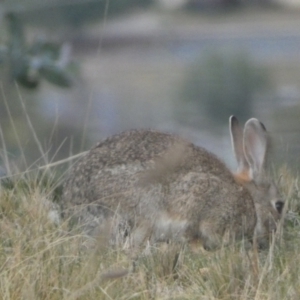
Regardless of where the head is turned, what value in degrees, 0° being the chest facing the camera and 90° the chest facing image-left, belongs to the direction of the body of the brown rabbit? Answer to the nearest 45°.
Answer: approximately 270°
